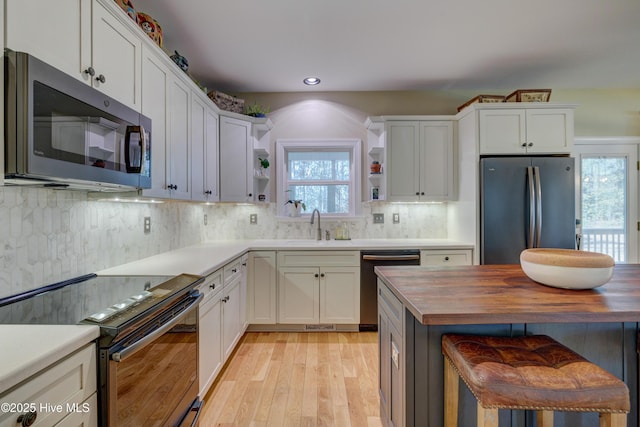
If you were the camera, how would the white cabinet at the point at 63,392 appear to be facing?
facing the viewer and to the right of the viewer

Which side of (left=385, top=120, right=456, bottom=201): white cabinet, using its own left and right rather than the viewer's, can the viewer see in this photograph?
front

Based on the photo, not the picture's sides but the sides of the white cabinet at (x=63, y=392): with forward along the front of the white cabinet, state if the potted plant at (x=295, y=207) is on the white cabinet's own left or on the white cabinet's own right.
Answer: on the white cabinet's own left

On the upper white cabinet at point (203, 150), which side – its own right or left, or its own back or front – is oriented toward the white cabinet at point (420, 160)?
front

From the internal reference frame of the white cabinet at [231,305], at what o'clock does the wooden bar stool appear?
The wooden bar stool is roughly at 2 o'clock from the white cabinet.

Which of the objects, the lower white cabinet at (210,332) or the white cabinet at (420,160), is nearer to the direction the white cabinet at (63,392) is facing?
the white cabinet

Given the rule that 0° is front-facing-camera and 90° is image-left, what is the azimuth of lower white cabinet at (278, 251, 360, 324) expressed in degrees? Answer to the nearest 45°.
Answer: approximately 0°

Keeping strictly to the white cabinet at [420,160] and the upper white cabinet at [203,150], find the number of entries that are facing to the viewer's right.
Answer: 1

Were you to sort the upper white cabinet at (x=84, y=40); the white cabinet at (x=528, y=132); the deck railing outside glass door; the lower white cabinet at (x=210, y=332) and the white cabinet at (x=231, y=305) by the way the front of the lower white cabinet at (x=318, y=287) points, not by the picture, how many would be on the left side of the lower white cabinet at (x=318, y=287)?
2

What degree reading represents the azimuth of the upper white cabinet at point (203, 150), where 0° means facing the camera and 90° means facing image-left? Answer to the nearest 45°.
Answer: approximately 270°

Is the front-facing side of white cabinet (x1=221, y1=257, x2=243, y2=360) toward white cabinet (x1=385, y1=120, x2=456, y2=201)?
yes

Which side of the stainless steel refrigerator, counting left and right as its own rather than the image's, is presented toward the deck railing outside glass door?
left

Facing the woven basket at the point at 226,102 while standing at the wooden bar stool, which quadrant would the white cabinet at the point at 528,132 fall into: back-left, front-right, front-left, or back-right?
front-right

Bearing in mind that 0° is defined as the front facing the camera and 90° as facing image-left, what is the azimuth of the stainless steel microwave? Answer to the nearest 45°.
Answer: approximately 315°

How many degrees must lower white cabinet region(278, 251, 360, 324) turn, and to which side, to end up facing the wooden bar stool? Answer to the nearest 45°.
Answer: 0° — it already faces it

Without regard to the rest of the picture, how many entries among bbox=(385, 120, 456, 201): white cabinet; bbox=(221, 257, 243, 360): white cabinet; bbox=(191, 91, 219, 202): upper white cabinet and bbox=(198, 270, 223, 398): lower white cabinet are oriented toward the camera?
1

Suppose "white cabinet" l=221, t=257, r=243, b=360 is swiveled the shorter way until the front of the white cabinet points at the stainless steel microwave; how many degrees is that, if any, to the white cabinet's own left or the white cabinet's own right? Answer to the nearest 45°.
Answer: approximately 135° to the white cabinet's own right

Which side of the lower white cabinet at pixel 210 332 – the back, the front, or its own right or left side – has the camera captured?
right

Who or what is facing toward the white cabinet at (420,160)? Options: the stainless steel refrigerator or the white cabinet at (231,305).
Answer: the white cabinet at (231,305)

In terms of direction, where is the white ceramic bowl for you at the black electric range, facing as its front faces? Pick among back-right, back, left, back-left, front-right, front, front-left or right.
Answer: front

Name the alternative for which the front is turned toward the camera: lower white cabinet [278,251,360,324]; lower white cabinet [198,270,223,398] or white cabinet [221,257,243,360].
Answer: lower white cabinet [278,251,360,324]
